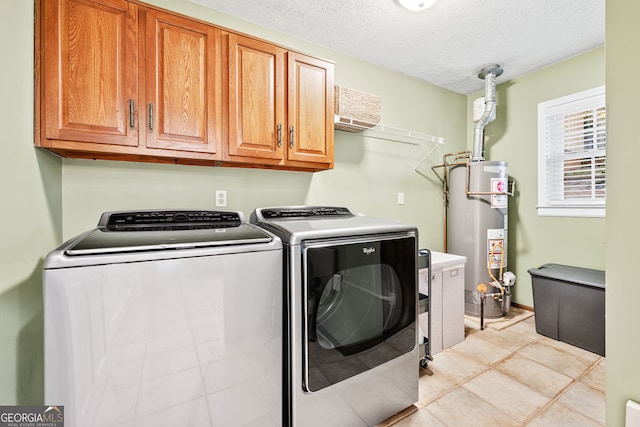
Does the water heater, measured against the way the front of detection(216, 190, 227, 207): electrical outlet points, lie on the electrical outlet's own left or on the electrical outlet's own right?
on the electrical outlet's own left

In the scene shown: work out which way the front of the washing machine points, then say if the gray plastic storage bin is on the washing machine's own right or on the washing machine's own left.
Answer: on the washing machine's own left

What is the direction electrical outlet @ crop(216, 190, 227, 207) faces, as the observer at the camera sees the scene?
facing the viewer

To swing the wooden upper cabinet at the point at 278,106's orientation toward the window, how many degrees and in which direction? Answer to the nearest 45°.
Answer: approximately 45° to its left

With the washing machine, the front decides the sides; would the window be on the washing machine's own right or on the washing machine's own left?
on the washing machine's own left

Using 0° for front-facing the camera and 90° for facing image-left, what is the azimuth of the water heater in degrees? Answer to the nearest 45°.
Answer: approximately 315°

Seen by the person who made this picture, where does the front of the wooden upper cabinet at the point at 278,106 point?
facing the viewer and to the right of the viewer

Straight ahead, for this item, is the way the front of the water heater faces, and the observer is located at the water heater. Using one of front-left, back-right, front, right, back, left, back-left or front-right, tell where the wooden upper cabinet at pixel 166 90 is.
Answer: right

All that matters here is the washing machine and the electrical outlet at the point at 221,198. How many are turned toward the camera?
2

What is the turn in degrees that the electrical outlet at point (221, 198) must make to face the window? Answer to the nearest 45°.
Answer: approximately 90° to its left

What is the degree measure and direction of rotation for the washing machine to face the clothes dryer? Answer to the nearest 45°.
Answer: approximately 90° to its left
